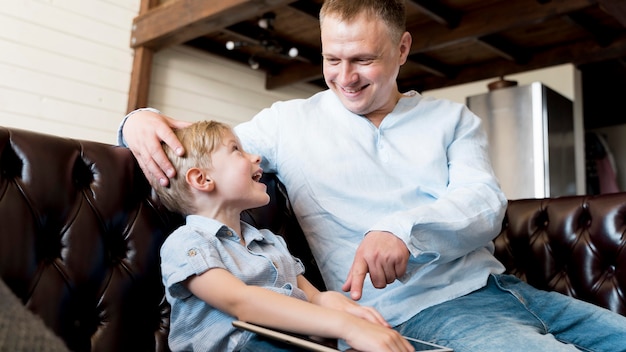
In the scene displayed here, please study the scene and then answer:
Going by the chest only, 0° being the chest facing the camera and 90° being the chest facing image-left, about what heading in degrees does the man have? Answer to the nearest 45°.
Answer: approximately 0°

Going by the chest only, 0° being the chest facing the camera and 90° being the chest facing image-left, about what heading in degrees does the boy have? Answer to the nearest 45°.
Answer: approximately 315°

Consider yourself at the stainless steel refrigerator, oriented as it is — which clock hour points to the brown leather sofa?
The brown leather sofa is roughly at 11 o'clock from the stainless steel refrigerator.
